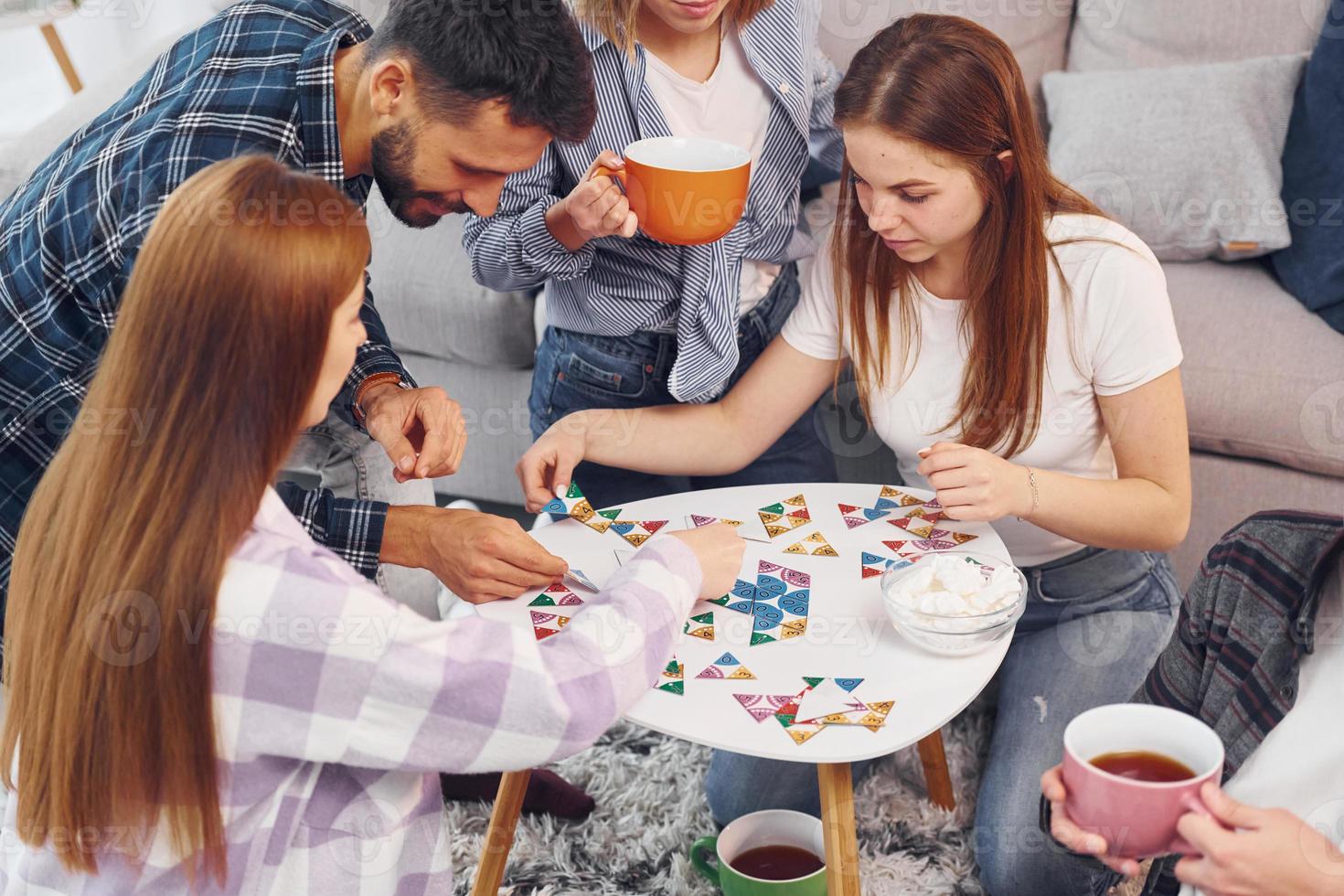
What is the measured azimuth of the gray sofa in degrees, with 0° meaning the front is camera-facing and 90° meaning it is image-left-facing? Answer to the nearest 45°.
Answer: approximately 0°

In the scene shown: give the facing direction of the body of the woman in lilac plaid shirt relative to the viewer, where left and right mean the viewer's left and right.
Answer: facing away from the viewer and to the right of the viewer

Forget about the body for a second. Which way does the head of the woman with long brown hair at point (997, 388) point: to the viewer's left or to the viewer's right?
to the viewer's left

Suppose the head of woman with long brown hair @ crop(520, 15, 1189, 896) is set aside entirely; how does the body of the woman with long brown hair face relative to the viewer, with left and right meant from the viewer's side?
facing the viewer and to the left of the viewer

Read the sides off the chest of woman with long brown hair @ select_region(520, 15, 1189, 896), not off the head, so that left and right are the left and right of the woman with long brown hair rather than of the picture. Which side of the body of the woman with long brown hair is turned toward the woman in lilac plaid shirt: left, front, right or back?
front

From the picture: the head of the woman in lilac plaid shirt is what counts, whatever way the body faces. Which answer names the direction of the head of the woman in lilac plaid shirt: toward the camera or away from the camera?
away from the camera

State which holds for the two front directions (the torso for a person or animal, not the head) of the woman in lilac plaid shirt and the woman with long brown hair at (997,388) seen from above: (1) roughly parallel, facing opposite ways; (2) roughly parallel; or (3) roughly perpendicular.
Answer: roughly parallel, facing opposite ways

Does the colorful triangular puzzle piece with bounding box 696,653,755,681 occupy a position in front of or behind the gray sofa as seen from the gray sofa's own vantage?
in front

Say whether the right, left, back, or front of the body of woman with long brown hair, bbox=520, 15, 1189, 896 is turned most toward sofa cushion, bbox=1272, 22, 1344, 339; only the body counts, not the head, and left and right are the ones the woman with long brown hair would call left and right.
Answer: back

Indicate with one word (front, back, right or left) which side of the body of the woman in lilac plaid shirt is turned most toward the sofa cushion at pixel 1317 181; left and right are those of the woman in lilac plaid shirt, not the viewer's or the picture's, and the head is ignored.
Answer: front

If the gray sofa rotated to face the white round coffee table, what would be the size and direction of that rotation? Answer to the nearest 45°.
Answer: approximately 45° to its right
